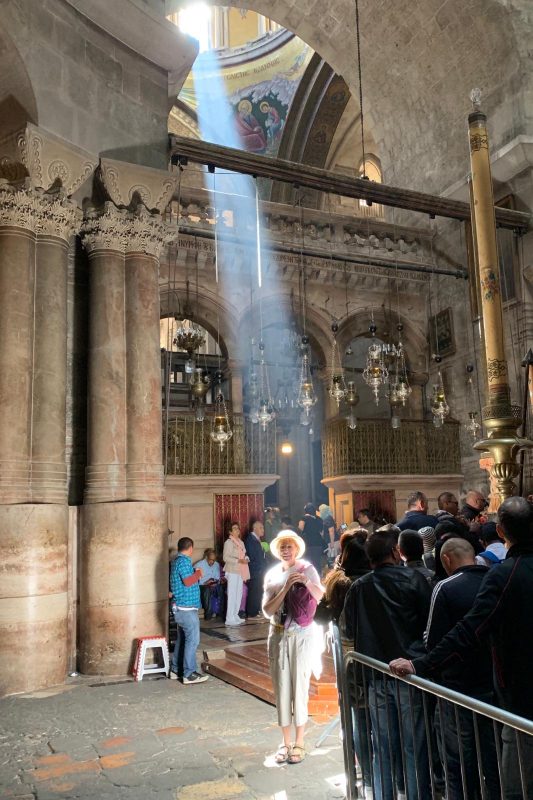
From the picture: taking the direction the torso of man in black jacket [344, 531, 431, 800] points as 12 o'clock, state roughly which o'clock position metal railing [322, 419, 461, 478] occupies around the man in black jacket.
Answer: The metal railing is roughly at 12 o'clock from the man in black jacket.

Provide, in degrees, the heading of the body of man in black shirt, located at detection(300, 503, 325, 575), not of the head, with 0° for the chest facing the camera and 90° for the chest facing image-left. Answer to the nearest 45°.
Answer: approximately 180°

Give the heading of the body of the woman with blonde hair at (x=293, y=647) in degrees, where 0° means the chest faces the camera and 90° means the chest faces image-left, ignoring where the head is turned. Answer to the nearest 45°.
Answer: approximately 0°

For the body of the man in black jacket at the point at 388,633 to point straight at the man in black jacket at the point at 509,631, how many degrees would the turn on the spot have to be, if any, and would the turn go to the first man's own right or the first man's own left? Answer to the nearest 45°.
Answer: approximately 135° to the first man's own right

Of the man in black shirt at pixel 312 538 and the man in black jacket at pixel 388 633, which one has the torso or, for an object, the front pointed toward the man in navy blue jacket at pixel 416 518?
the man in black jacket at pixel 388 633

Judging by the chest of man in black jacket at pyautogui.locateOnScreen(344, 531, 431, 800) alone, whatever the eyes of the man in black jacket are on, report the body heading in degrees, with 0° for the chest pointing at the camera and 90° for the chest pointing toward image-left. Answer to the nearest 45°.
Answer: approximately 180°

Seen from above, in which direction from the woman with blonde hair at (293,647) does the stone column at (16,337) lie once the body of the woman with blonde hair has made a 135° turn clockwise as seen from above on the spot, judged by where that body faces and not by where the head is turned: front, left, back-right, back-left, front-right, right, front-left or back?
front

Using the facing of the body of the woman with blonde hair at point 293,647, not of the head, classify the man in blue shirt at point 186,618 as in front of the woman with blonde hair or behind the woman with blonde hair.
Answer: behind

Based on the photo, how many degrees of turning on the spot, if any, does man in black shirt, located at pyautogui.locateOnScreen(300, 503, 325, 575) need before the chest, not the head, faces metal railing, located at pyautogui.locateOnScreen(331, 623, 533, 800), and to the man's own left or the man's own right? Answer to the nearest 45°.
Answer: approximately 180°

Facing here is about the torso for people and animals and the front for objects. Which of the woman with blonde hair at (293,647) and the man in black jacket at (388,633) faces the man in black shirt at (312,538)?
the man in black jacket at (388,633)

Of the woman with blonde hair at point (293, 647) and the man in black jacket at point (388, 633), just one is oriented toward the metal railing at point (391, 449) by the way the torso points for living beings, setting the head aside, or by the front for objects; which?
the man in black jacket

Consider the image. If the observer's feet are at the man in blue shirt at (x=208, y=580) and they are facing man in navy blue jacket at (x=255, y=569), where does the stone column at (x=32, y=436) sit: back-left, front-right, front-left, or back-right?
back-right

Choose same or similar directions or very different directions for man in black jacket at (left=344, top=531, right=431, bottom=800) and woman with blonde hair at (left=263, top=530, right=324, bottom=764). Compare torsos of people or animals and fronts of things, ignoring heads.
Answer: very different directions

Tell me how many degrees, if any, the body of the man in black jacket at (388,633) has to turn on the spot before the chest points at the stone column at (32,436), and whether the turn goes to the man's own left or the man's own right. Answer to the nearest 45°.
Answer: approximately 45° to the man's own left

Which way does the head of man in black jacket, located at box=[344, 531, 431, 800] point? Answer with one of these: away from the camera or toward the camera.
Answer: away from the camera
